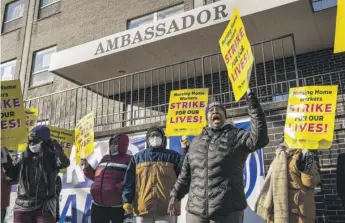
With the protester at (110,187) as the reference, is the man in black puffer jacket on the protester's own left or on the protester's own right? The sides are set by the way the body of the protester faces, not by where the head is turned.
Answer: on the protester's own left

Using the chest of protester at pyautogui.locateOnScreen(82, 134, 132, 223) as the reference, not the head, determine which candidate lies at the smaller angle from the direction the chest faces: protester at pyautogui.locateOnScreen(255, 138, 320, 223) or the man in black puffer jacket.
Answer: the man in black puffer jacket

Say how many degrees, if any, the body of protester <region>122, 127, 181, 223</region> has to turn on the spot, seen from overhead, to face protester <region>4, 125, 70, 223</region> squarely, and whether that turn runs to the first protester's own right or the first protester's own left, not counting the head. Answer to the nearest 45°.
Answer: approximately 90° to the first protester's own right

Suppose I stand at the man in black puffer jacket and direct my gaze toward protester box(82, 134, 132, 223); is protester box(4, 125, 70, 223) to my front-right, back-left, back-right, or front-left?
front-left

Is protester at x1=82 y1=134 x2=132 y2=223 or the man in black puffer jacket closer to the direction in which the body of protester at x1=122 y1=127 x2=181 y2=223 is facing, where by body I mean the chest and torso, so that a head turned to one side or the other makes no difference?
the man in black puffer jacket

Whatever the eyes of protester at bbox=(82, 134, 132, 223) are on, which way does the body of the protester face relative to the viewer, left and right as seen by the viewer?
facing the viewer and to the left of the viewer

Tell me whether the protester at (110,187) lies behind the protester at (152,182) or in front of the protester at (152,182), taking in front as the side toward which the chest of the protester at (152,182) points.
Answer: behind

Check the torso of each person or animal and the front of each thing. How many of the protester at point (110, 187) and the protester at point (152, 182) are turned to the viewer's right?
0

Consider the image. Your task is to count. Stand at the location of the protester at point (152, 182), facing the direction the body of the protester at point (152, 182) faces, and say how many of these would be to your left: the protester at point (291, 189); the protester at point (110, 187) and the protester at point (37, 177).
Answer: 1

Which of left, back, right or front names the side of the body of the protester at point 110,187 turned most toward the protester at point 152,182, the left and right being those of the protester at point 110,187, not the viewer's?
left

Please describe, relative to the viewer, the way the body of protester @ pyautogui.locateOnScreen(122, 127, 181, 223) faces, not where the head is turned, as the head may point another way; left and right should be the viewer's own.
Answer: facing the viewer

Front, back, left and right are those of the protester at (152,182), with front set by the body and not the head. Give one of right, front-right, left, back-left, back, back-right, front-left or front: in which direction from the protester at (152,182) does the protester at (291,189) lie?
left

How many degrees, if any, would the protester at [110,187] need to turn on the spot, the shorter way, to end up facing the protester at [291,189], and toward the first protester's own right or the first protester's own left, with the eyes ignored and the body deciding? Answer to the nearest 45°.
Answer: approximately 90° to the first protester's own left

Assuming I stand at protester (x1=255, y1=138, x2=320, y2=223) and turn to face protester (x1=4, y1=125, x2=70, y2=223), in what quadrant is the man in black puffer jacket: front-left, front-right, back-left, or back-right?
front-left
